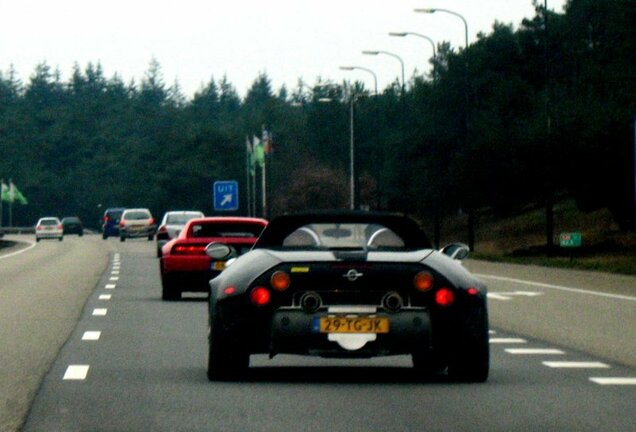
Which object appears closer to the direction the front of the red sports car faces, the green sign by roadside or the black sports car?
the green sign by roadside

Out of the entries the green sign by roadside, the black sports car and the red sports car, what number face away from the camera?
2

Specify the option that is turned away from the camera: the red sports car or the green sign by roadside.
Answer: the red sports car

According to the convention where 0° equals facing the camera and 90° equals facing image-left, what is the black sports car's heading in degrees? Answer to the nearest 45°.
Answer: approximately 180°

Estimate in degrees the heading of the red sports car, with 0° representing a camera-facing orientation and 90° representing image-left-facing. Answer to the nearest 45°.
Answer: approximately 180°

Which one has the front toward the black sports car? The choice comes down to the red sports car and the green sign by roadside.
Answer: the green sign by roadside

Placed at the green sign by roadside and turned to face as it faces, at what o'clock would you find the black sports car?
The black sports car is roughly at 12 o'clock from the green sign by roadside.

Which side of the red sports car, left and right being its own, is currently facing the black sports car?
back
